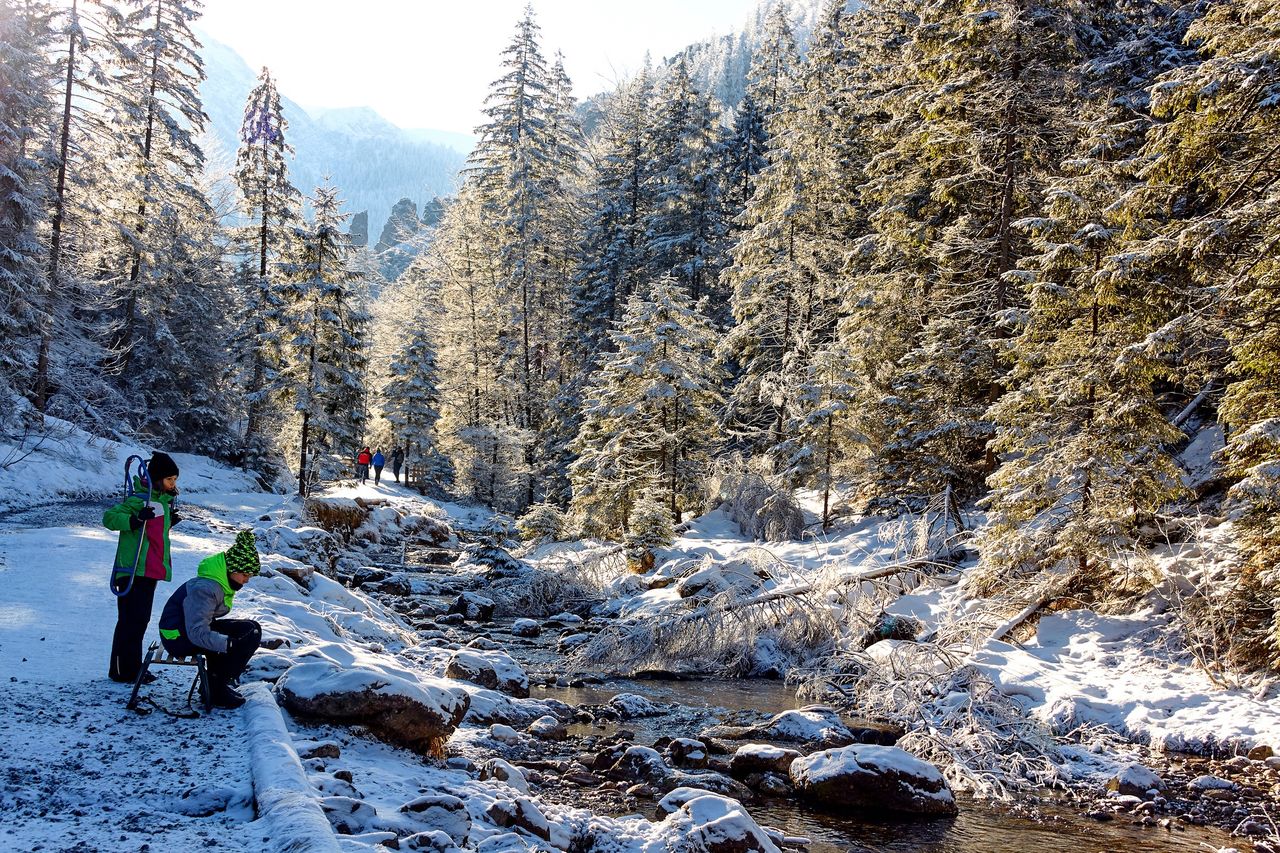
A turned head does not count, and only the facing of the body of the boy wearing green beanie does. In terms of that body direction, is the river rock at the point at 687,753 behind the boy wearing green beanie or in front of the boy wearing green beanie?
in front

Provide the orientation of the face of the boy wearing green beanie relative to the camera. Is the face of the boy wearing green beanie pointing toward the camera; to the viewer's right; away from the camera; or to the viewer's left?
to the viewer's right

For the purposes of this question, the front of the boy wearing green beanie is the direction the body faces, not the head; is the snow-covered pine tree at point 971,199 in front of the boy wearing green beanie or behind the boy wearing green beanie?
in front

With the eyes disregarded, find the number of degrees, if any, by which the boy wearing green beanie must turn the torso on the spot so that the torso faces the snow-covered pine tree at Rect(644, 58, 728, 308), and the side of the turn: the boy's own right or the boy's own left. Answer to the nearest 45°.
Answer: approximately 45° to the boy's own left

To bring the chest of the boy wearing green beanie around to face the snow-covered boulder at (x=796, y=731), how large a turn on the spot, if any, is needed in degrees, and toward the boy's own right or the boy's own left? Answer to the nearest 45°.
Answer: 0° — they already face it

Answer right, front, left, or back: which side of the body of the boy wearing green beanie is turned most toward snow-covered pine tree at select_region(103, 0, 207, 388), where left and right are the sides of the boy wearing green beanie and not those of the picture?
left

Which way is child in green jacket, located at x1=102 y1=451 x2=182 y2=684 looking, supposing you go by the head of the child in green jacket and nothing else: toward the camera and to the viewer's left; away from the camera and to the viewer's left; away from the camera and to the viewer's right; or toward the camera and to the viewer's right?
toward the camera and to the viewer's right

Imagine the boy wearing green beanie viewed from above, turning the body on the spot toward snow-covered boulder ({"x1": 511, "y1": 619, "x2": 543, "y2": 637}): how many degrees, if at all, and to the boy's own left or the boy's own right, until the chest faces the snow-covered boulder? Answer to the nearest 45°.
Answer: approximately 45° to the boy's own left

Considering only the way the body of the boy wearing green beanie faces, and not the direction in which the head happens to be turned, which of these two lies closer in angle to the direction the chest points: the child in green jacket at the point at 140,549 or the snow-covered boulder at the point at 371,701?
the snow-covered boulder

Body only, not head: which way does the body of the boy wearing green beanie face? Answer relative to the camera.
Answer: to the viewer's right

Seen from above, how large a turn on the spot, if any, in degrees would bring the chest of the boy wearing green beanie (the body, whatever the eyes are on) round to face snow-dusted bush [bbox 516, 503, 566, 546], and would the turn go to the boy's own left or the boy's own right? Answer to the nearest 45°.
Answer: approximately 45° to the boy's own left

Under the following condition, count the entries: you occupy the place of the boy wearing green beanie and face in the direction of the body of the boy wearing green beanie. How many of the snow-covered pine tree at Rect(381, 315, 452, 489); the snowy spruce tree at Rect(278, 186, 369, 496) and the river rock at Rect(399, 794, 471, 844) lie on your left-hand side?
2
